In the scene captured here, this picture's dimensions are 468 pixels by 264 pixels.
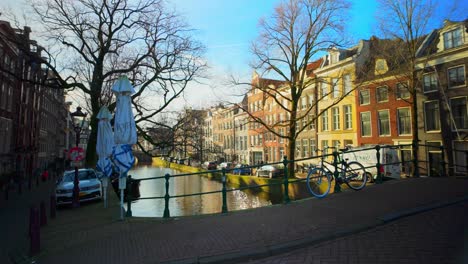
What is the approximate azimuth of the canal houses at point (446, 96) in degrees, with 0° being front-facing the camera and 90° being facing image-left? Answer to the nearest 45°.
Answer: approximately 45°

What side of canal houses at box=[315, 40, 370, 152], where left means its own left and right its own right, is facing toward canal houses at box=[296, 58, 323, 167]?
right

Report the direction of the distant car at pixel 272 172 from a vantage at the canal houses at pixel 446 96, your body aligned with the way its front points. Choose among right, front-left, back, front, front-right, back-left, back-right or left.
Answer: front-right

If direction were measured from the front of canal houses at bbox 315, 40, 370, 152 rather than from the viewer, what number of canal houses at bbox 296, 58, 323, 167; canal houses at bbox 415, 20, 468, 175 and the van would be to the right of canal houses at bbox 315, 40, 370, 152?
1

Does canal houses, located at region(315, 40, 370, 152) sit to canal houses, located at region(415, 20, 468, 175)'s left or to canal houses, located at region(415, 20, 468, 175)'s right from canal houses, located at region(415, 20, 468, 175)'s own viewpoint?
on its right

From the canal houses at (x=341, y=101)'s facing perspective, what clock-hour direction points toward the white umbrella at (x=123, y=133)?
The white umbrella is roughly at 11 o'clock from the canal houses.

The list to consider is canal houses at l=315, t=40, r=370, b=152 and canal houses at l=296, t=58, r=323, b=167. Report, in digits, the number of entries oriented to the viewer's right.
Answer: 0

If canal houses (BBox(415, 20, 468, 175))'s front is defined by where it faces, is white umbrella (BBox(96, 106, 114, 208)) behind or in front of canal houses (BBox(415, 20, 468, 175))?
in front

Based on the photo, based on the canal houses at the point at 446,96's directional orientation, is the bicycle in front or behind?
in front

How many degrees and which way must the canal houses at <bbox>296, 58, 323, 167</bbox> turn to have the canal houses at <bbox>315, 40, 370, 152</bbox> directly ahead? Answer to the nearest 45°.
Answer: approximately 90° to its left

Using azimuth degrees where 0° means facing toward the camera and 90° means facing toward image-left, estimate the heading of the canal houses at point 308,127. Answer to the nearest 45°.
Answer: approximately 45°

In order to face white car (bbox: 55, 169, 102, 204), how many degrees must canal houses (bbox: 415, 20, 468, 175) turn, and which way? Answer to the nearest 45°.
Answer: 0° — it already faces it
